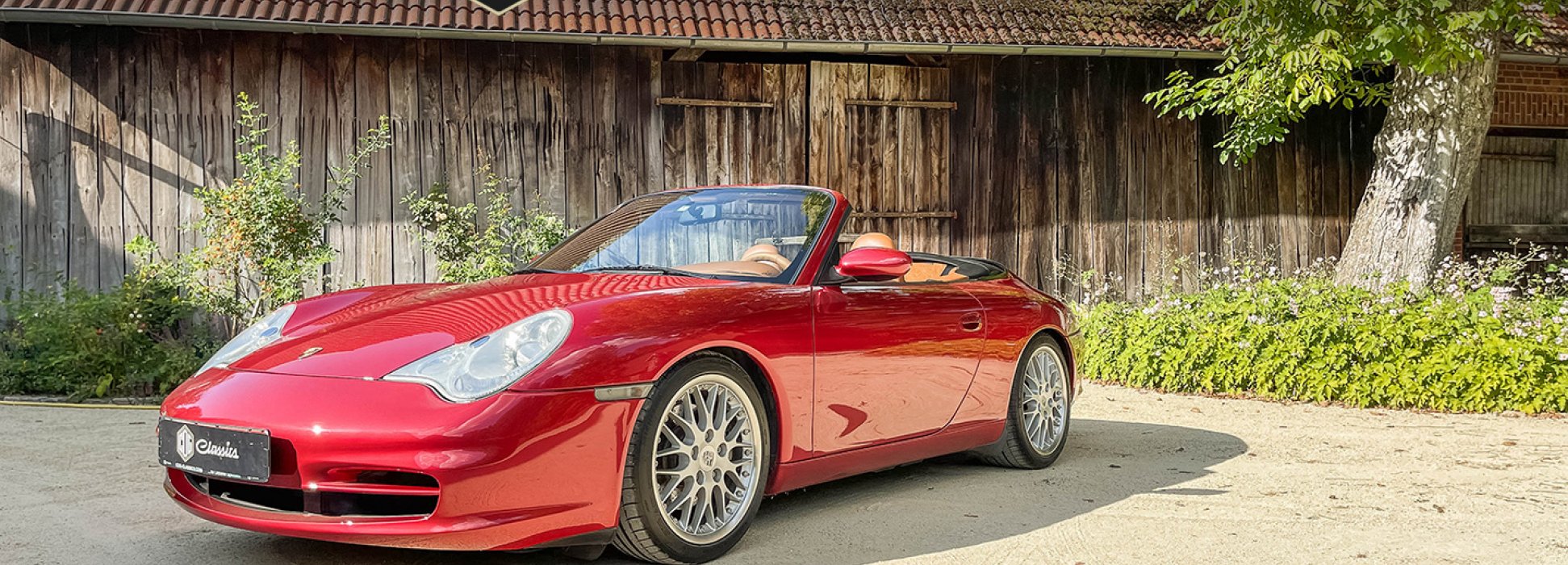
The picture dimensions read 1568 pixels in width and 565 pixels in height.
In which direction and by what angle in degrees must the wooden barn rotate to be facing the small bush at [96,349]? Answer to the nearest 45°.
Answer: approximately 45° to its right

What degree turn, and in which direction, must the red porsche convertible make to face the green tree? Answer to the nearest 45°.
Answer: approximately 180°

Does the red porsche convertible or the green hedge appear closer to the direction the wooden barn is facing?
the red porsche convertible

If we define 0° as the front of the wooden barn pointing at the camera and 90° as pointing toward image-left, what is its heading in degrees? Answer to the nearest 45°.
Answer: approximately 0°

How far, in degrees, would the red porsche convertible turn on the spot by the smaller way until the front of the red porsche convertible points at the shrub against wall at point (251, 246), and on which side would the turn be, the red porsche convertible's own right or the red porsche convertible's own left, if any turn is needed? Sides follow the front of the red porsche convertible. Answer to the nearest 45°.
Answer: approximately 90° to the red porsche convertible's own right

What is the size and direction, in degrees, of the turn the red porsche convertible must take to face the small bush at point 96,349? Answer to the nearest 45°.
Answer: approximately 90° to its right

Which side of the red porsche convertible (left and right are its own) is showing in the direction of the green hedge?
back

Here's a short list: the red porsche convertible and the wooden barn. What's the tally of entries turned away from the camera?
0

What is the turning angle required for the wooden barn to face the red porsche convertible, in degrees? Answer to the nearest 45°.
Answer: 0° — it already faces it

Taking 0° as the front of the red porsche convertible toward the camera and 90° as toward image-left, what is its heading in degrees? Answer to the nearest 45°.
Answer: approximately 45°
